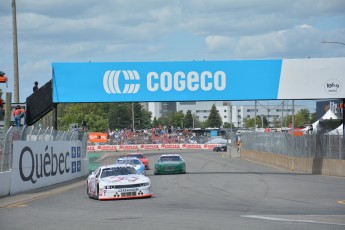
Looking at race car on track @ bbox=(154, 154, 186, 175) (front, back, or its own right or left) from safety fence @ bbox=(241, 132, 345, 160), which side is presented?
left

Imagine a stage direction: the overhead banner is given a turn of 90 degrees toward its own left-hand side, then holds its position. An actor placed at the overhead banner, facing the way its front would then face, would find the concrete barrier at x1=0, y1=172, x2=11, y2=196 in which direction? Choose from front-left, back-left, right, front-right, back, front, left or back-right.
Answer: back-right

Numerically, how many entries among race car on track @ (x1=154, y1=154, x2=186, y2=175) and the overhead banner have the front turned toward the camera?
2

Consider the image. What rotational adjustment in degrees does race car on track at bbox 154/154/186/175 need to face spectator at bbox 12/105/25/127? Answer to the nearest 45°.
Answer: approximately 45° to its right

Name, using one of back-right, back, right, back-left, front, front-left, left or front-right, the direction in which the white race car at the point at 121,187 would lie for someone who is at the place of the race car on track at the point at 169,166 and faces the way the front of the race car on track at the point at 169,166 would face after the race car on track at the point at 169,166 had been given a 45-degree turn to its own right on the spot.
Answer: front-left

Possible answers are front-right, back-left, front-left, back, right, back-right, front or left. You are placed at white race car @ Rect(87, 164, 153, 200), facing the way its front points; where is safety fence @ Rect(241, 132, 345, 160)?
back-left

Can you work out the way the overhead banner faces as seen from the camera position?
facing the viewer

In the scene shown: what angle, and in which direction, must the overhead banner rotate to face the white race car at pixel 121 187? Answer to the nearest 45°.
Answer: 0° — it already faces it

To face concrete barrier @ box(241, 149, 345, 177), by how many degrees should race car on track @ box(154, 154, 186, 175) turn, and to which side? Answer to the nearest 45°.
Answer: approximately 90° to its left

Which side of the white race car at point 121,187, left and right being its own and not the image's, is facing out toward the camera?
front
